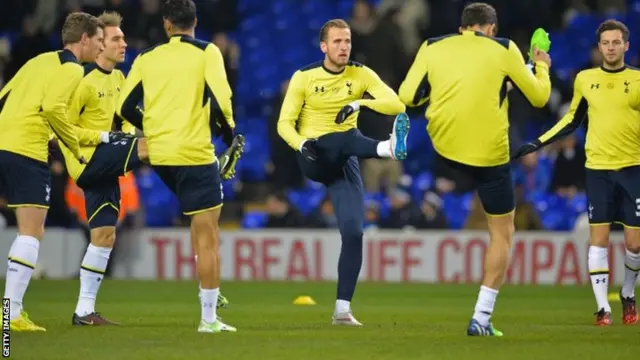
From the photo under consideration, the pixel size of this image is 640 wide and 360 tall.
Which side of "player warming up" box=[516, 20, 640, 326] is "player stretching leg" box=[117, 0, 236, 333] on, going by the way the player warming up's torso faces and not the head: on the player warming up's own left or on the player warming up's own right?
on the player warming up's own right

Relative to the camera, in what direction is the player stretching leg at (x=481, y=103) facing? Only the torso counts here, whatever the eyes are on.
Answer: away from the camera

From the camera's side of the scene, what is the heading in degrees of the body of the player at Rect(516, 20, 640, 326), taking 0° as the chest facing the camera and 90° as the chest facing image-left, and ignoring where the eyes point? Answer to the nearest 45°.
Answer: approximately 0°

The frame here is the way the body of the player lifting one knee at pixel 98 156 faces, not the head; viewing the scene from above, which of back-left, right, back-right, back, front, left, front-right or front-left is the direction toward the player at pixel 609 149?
front-left

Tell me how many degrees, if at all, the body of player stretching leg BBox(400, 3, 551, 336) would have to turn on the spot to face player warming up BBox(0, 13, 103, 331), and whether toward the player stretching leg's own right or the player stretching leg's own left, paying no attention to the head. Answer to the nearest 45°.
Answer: approximately 90° to the player stretching leg's own left

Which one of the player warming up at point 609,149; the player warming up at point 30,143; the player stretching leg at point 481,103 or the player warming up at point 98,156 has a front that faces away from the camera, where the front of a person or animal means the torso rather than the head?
the player stretching leg at point 481,103
